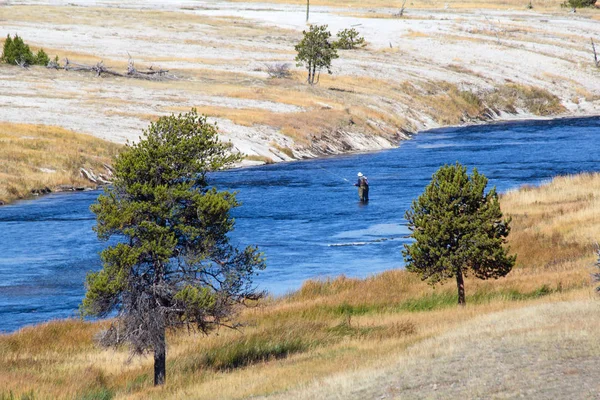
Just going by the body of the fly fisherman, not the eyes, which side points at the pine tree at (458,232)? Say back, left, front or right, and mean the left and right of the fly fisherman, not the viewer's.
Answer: back

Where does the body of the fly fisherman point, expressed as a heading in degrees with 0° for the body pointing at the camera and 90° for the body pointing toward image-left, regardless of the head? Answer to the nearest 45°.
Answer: approximately 90°

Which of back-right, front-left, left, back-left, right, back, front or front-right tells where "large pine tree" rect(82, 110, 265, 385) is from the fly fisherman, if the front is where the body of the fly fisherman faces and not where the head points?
left
